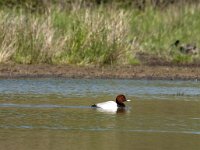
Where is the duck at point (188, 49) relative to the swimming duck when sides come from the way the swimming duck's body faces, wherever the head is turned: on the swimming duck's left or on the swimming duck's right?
on the swimming duck's left

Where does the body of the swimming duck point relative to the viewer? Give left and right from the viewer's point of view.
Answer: facing to the right of the viewer
